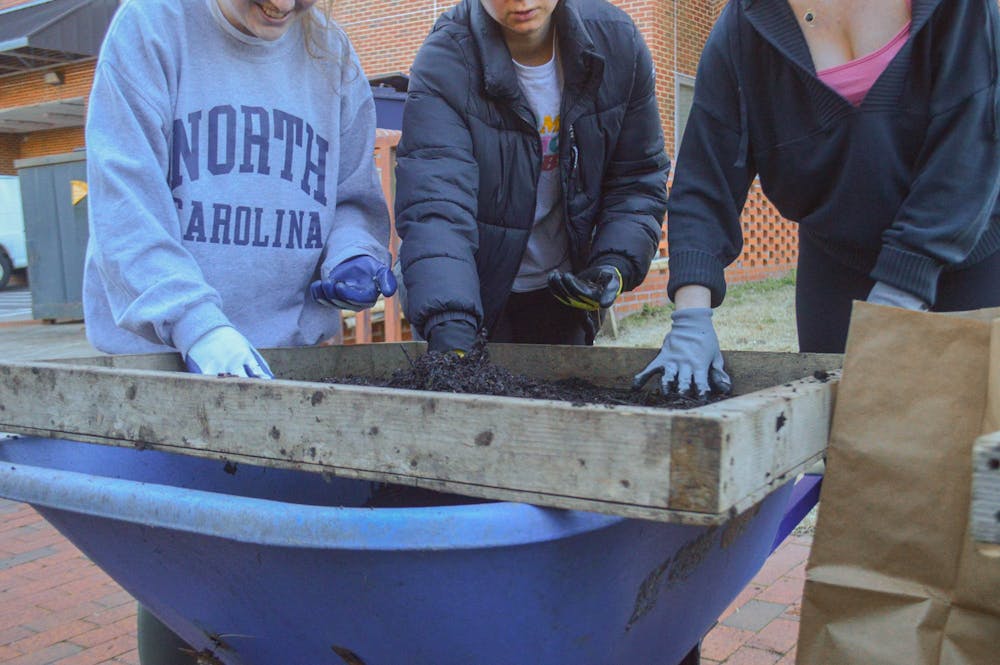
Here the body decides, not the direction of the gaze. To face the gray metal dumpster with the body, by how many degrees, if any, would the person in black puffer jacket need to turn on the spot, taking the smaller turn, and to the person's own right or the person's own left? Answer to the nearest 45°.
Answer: approximately 135° to the person's own right

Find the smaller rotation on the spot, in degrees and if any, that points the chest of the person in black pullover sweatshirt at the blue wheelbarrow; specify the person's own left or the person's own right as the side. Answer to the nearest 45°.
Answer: approximately 45° to the person's own right

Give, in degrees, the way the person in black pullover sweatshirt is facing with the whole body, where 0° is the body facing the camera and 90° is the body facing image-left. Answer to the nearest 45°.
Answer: approximately 0°

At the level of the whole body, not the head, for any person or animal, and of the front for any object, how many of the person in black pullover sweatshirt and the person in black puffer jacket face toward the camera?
2

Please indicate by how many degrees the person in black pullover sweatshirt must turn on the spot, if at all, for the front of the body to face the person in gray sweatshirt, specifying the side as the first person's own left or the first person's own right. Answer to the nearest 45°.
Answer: approximately 90° to the first person's own right

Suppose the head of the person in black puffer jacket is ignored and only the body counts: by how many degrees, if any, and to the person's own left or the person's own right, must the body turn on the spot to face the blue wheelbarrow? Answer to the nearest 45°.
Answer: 0° — they already face it

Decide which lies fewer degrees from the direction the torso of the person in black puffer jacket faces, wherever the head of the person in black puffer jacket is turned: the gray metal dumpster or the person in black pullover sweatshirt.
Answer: the person in black pullover sweatshirt

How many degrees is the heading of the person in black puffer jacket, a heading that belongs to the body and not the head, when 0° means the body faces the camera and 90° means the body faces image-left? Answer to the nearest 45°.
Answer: approximately 0°

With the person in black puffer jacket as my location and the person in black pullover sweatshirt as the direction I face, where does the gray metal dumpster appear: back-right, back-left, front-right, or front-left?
back-left
